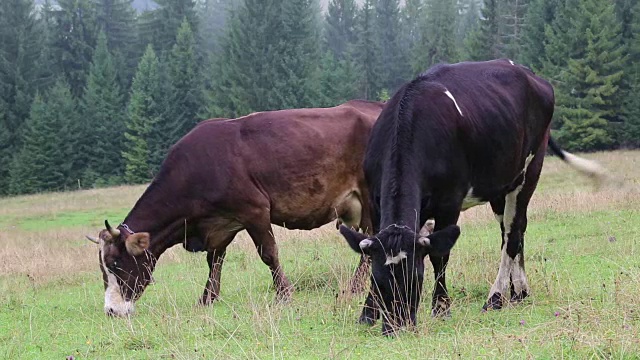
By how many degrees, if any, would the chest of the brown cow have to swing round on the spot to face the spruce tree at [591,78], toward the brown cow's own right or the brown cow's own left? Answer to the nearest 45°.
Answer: approximately 135° to the brown cow's own right

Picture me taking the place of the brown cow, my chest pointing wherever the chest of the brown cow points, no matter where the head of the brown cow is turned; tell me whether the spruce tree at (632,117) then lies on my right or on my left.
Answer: on my right

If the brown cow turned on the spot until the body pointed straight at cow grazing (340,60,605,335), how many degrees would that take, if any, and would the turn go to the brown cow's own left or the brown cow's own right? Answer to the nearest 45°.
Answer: approximately 135° to the brown cow's own left

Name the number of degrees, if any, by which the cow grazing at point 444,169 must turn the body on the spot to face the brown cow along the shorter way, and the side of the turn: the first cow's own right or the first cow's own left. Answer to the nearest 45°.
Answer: approximately 90° to the first cow's own right

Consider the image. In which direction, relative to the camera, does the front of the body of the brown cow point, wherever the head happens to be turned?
to the viewer's left

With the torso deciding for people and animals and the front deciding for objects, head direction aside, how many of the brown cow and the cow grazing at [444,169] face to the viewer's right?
0
